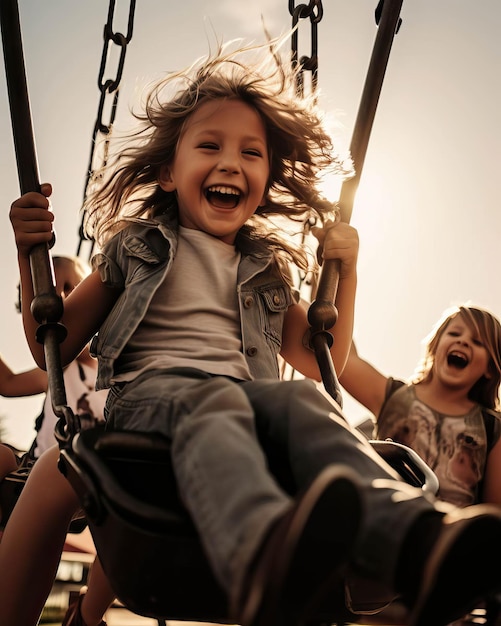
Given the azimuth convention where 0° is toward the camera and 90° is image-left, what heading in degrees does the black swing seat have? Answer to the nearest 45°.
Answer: approximately 315°

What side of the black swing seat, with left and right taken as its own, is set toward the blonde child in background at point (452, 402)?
left

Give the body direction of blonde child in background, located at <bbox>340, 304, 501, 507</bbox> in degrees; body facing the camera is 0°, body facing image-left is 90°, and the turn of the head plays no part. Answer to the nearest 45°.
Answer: approximately 0°
